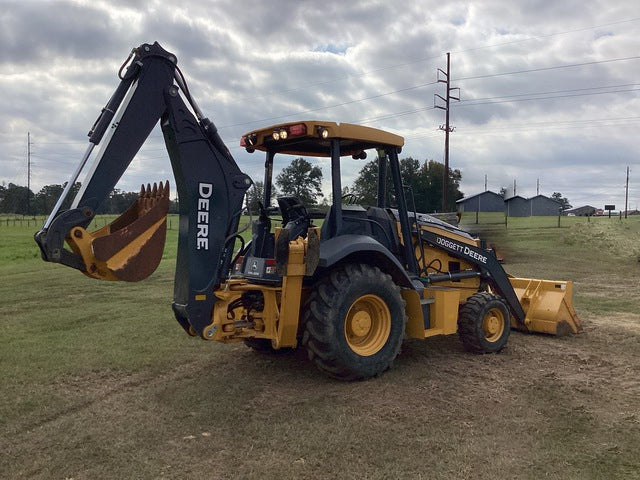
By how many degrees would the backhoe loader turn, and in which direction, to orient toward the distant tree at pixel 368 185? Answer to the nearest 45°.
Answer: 0° — it already faces it

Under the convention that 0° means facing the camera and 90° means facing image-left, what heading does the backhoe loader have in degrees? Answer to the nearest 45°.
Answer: approximately 225°
